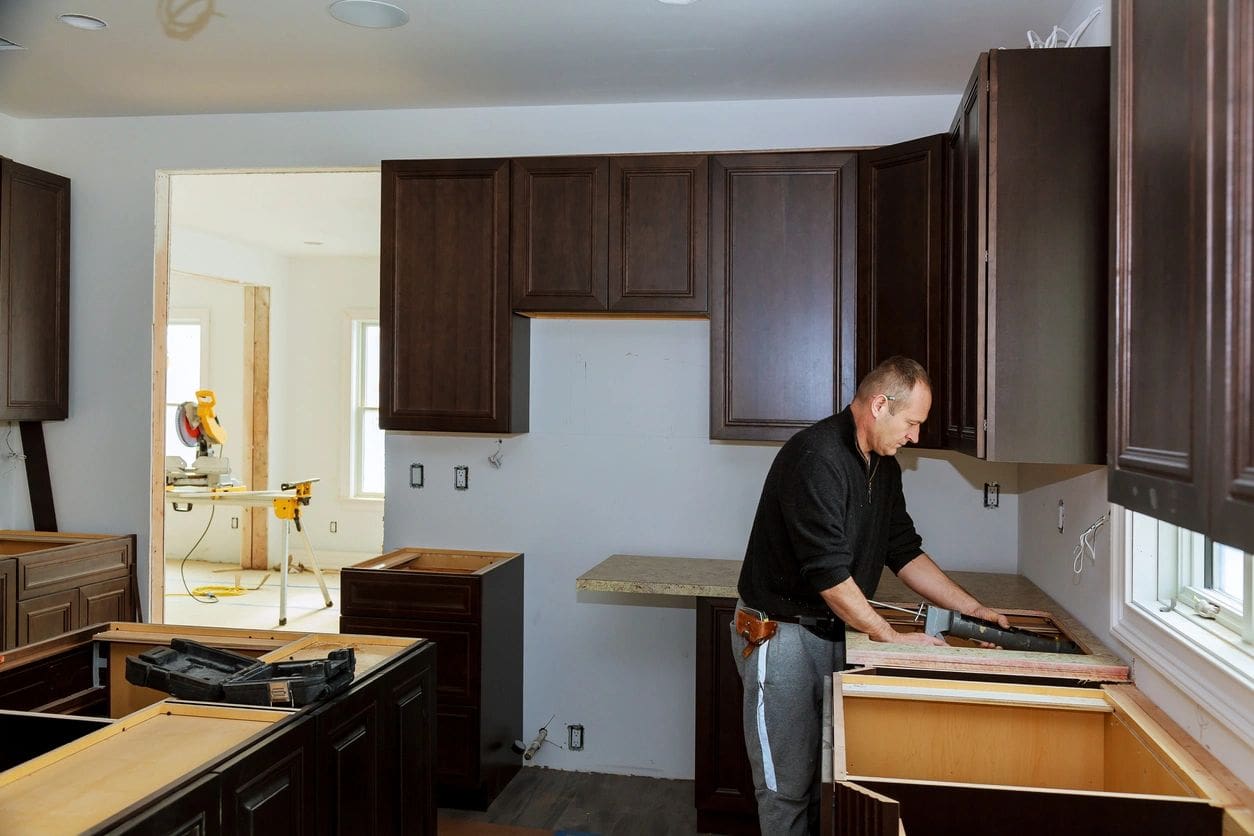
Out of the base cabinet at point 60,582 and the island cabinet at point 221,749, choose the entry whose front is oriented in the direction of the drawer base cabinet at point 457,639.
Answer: the base cabinet at point 60,582

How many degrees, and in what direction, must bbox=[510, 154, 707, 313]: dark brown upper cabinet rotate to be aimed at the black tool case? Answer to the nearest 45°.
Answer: approximately 45° to its right

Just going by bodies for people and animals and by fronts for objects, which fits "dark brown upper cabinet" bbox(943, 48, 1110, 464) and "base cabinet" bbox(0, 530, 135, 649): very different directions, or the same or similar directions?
very different directions

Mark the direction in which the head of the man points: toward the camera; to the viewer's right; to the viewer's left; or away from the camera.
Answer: to the viewer's right

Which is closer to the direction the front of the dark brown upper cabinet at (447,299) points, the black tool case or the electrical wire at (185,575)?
the black tool case

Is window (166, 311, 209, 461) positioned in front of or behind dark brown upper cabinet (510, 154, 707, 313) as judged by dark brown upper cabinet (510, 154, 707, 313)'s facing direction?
behind

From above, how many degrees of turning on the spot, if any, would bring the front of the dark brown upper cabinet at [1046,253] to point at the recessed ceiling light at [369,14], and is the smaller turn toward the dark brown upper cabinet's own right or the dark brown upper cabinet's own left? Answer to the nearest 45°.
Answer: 0° — it already faces it

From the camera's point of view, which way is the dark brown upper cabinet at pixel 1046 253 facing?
to the viewer's left
